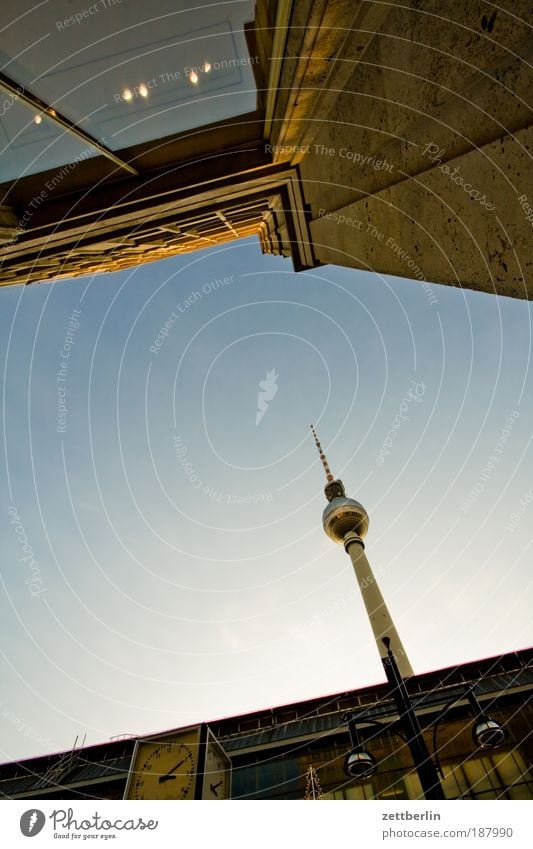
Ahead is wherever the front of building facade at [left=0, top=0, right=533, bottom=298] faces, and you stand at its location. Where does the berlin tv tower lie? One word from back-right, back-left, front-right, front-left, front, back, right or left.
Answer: front-right
